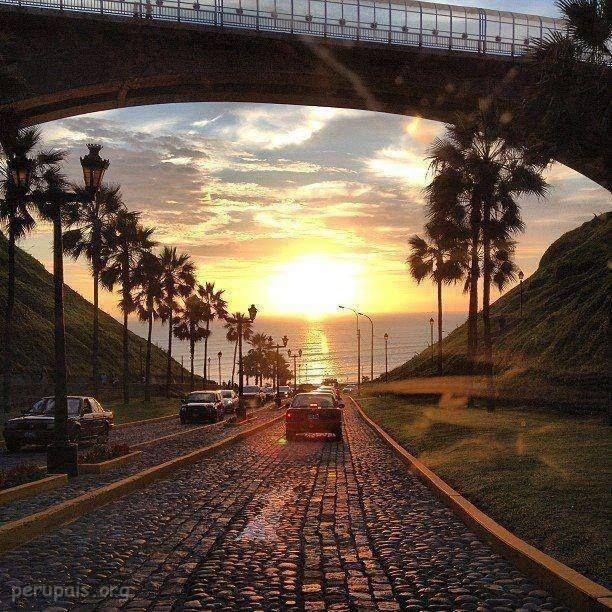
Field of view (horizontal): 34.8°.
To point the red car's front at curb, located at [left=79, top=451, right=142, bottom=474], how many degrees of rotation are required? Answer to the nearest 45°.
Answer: approximately 180°

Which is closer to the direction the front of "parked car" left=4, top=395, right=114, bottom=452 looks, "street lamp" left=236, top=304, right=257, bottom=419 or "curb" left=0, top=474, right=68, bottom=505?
the curb

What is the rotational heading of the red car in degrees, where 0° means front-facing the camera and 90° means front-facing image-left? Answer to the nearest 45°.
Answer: approximately 180°

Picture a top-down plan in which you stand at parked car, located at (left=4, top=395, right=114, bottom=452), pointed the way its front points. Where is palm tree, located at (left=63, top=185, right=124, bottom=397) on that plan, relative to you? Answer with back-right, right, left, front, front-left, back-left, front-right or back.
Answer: back-right

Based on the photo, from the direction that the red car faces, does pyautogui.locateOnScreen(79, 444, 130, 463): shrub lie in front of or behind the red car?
behind

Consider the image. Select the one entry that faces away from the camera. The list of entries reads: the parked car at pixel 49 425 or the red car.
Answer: the red car

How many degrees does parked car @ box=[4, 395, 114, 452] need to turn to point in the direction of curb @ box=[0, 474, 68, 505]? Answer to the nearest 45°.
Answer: approximately 45° to its left

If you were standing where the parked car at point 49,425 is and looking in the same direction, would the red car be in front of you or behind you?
behind

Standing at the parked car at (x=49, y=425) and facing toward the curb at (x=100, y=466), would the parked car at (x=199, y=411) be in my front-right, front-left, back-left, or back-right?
back-left

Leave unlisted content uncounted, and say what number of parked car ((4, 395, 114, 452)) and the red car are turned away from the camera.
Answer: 1

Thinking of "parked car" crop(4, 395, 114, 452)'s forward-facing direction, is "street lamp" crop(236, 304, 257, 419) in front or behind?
behind
